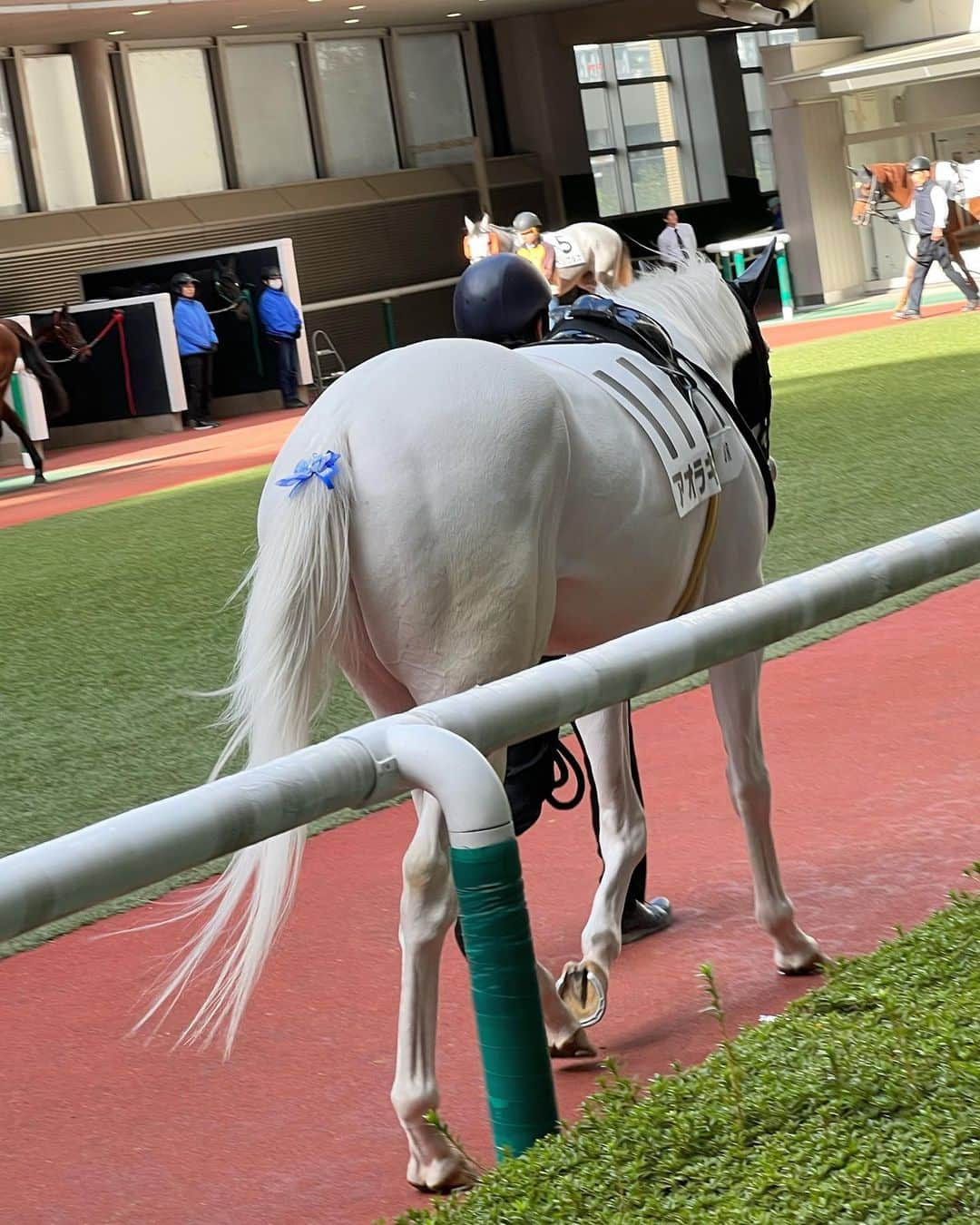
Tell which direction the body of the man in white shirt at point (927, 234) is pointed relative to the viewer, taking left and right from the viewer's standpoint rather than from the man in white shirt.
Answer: facing to the left of the viewer

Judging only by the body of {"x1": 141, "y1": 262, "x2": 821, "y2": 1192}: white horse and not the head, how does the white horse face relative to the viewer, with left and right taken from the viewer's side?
facing away from the viewer and to the right of the viewer

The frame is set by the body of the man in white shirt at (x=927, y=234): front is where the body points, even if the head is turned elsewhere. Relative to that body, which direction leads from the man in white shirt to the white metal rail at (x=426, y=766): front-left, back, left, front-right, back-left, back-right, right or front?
left

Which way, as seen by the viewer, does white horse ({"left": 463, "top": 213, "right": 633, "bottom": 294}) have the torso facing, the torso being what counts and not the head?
to the viewer's left

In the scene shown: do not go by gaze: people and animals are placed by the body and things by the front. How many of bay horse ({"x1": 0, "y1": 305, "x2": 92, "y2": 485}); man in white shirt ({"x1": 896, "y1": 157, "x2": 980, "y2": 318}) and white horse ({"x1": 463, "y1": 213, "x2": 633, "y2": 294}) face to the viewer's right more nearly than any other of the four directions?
1

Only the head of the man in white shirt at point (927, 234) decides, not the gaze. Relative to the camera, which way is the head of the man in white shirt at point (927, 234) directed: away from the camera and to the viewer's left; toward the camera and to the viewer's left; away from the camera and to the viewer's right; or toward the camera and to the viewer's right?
toward the camera and to the viewer's left

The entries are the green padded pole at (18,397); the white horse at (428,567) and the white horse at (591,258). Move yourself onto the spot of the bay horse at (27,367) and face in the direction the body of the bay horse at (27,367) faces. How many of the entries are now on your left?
1

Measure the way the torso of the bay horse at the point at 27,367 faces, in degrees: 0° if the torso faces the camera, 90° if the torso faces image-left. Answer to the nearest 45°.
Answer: approximately 270°

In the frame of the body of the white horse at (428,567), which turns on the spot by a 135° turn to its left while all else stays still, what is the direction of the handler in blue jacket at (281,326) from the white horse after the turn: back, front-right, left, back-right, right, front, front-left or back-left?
right
